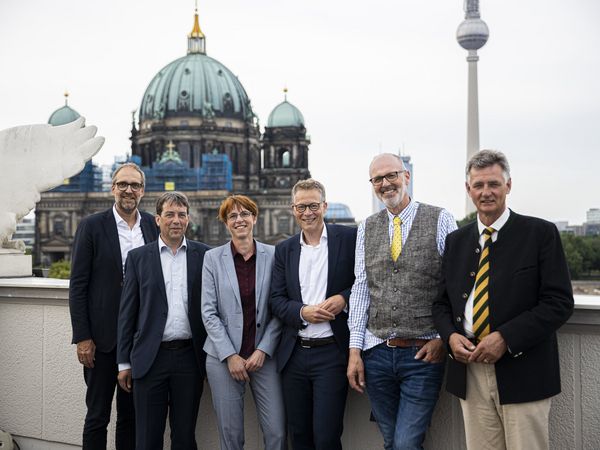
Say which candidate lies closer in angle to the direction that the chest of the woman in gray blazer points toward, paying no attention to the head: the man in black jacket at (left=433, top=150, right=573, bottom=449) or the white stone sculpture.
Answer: the man in black jacket

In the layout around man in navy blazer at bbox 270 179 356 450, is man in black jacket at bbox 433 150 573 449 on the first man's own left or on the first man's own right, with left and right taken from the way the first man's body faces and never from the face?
on the first man's own left

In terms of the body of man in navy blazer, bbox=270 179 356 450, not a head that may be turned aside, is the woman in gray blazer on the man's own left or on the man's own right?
on the man's own right

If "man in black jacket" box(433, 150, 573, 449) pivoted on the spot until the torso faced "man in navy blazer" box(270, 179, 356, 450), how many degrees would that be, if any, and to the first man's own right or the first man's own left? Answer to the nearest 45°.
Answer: approximately 45° to the first man's own right

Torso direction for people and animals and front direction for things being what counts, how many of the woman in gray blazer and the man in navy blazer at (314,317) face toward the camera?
2

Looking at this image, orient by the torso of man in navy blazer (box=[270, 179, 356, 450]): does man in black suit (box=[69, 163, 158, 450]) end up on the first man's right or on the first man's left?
on the first man's right

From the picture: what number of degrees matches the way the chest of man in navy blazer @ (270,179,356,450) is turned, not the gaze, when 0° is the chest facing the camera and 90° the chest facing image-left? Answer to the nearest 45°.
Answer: approximately 0°

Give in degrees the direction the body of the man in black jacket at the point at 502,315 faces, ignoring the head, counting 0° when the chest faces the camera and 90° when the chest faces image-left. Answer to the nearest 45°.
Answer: approximately 45°
